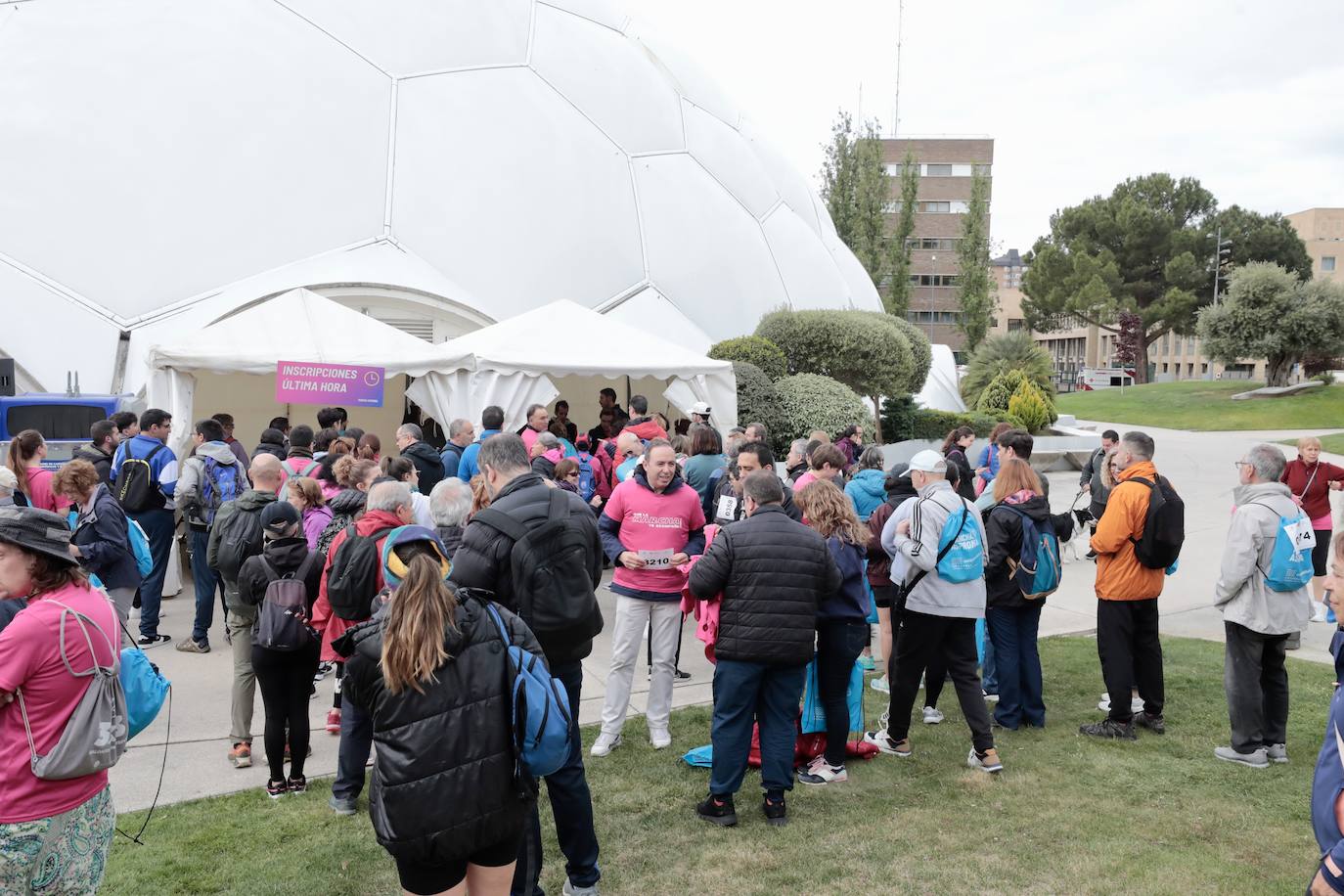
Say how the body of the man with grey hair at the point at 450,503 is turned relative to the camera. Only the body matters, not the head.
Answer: away from the camera

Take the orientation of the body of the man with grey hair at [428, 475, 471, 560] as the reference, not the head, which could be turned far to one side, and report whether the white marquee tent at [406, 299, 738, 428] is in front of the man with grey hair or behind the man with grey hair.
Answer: in front

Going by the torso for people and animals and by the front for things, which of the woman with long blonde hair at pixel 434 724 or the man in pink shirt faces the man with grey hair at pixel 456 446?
the woman with long blonde hair

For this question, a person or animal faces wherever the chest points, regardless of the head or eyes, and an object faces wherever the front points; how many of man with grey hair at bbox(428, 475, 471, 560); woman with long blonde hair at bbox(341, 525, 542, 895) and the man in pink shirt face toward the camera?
1

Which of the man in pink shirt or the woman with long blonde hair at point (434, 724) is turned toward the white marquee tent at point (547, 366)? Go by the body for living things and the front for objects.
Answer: the woman with long blonde hair

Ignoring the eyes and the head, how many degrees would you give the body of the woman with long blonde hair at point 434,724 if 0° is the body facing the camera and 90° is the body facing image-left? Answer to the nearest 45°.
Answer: approximately 180°

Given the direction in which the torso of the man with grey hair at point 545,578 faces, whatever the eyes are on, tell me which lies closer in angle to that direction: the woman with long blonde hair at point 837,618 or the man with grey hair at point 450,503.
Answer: the man with grey hair

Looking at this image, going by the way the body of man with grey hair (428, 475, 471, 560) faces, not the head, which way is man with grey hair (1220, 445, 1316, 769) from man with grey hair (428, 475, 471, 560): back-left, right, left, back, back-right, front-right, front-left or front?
right

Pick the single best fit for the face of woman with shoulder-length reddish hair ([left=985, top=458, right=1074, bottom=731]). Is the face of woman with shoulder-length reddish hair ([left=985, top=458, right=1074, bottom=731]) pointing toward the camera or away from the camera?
away from the camera

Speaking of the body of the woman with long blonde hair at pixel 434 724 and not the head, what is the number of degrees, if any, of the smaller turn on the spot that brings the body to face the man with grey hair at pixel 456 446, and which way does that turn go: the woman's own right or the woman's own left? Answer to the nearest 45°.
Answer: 0° — they already face them

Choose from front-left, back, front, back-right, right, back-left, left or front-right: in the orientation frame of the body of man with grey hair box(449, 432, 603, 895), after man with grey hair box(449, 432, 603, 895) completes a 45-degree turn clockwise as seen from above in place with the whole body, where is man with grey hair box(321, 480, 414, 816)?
front-left

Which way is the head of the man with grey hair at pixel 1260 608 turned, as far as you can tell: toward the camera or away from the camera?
away from the camera

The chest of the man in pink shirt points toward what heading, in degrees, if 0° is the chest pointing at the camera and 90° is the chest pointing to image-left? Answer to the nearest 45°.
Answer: approximately 0°
